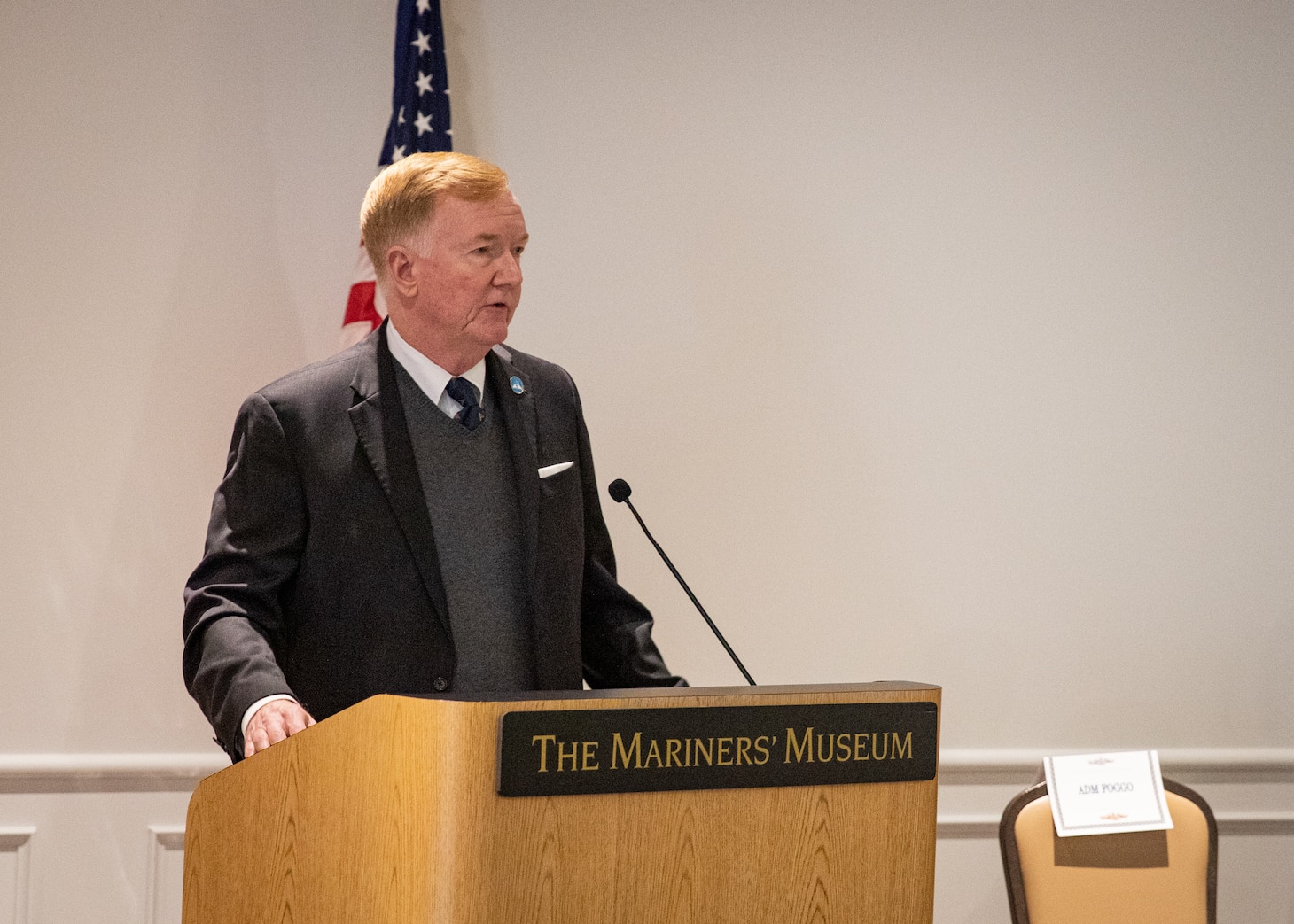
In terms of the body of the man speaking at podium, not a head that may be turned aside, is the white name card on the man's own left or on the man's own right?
on the man's own left

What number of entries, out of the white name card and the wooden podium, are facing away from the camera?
0

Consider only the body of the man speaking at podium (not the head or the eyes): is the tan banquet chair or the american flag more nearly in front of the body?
the tan banquet chair

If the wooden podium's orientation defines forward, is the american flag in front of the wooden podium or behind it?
behind

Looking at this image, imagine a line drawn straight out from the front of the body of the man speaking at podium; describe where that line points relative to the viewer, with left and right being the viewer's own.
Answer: facing the viewer and to the right of the viewer

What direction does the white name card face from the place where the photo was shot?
facing the viewer

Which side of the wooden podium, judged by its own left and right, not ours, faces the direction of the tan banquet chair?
left

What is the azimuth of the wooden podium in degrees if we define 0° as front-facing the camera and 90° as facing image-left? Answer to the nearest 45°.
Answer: approximately 315°

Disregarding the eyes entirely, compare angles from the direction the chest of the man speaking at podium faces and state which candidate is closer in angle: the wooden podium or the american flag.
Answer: the wooden podium

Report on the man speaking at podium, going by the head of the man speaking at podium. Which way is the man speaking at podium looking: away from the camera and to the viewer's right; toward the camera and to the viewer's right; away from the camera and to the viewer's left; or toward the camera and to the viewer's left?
toward the camera and to the viewer's right

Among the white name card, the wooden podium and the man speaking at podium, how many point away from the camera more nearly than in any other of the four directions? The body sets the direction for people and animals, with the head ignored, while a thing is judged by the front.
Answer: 0

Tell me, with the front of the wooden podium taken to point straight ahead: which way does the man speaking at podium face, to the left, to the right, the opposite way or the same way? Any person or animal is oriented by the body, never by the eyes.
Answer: the same way

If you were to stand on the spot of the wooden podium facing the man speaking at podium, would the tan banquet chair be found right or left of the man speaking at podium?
right

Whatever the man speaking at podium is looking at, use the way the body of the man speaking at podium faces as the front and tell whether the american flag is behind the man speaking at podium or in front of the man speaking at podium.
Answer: behind

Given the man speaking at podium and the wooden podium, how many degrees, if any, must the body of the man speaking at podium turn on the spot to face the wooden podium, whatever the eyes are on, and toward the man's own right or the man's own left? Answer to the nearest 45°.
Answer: approximately 45° to the man's own right

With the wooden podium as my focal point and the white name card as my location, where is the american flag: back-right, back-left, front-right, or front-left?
front-right
